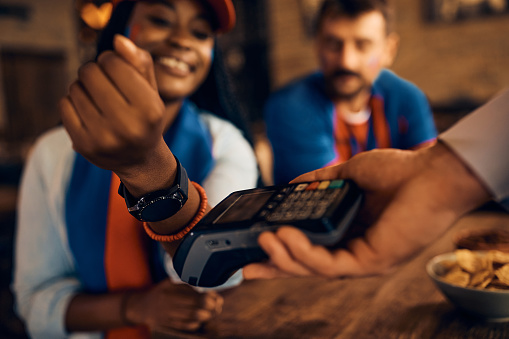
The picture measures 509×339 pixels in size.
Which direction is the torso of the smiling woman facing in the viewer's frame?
toward the camera

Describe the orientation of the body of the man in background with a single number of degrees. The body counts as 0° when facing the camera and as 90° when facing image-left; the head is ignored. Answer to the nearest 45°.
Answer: approximately 0°

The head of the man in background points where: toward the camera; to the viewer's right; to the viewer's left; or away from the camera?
toward the camera

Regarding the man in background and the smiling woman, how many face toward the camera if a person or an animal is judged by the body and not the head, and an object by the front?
2
